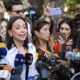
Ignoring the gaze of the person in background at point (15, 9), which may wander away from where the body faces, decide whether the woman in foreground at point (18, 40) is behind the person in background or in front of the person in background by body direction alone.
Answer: in front

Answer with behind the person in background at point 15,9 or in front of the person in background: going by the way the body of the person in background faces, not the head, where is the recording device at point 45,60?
in front

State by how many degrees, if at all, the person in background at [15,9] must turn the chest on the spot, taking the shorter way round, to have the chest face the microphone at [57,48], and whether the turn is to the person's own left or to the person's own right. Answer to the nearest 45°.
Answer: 0° — they already face it

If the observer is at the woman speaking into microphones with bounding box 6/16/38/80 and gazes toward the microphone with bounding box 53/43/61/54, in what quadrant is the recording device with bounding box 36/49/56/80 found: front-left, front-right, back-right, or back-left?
front-right

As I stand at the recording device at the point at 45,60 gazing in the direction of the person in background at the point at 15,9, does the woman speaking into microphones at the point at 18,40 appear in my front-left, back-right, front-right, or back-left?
front-left
